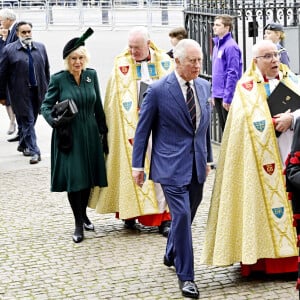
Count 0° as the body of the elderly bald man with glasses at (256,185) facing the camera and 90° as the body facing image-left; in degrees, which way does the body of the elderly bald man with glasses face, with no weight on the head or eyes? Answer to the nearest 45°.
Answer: approximately 315°

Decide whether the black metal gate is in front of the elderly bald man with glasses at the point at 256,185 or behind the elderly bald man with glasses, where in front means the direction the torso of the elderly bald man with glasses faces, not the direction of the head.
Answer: behind

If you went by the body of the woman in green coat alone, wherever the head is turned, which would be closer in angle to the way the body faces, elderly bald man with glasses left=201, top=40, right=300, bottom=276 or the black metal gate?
the elderly bald man with glasses

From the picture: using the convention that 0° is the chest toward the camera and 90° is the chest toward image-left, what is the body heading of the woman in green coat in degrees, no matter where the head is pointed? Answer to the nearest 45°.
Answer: approximately 0°

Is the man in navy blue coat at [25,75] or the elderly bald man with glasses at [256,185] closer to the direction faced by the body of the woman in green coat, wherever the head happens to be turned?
the elderly bald man with glasses

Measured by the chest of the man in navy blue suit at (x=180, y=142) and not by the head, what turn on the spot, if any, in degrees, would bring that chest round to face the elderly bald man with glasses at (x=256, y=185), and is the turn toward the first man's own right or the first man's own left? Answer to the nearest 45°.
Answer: approximately 45° to the first man's own left

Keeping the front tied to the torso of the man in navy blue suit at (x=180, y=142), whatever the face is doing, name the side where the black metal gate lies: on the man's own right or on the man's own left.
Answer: on the man's own left
